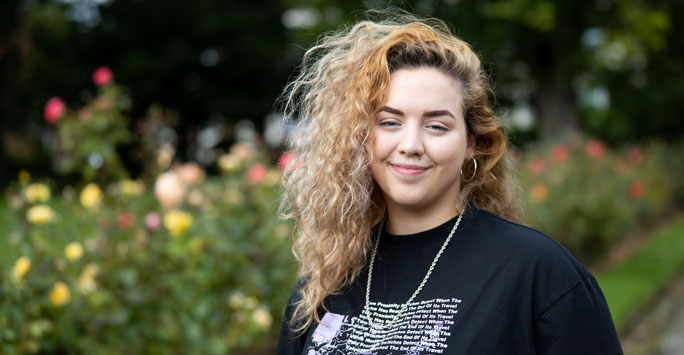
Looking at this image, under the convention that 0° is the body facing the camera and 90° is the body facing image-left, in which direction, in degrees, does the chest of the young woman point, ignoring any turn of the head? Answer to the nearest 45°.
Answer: approximately 45°

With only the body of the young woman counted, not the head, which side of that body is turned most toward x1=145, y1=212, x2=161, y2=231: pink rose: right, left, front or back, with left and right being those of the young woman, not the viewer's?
right

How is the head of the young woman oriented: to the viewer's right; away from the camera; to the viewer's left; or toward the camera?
toward the camera

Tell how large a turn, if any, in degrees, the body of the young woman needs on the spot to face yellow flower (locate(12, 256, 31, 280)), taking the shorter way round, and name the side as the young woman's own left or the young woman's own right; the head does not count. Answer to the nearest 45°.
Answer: approximately 90° to the young woman's own right

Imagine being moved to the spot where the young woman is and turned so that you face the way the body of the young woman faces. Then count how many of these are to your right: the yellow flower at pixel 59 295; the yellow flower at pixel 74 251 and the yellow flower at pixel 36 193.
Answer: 3

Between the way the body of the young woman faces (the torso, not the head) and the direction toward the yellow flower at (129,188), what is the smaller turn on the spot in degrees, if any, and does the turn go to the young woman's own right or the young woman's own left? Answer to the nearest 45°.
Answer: approximately 90° to the young woman's own right

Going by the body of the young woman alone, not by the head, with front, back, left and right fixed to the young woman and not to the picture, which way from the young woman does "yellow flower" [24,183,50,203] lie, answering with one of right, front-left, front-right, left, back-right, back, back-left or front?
right

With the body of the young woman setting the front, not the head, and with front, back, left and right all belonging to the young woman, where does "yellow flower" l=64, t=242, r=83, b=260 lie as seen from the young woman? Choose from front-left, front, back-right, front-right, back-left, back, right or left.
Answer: right

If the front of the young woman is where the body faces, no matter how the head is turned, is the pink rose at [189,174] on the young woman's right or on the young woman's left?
on the young woman's right
